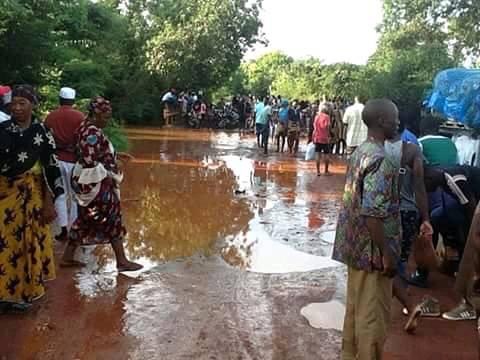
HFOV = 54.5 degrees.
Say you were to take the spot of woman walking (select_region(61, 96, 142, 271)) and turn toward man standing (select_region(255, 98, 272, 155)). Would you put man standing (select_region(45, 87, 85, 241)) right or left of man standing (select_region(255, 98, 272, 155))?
left

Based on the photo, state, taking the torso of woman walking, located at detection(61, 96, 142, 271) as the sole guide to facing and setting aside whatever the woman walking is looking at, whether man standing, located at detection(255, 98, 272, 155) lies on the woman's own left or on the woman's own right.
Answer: on the woman's own left

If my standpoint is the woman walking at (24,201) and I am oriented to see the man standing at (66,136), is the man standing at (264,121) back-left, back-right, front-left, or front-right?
front-right

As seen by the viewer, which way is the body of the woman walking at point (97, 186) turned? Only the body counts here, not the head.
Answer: to the viewer's right

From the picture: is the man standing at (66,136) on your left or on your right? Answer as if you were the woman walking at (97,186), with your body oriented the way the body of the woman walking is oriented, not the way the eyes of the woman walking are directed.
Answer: on your left

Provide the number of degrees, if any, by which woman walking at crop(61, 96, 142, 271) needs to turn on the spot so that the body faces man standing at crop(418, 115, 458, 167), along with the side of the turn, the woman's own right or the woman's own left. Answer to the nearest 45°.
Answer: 0° — they already face them

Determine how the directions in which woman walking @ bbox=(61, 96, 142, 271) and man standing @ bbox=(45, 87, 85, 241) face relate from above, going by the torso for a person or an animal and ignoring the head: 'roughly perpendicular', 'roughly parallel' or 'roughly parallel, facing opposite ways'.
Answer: roughly perpendicular

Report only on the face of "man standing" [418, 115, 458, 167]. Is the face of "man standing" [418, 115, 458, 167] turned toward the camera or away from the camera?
away from the camera
